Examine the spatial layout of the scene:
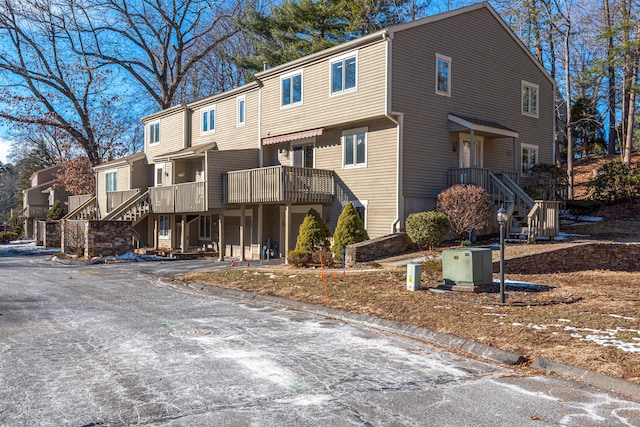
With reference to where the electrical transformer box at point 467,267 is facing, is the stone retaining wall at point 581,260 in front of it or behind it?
behind

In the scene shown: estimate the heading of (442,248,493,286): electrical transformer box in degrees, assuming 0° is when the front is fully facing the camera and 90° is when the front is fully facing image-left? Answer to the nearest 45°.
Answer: approximately 45°

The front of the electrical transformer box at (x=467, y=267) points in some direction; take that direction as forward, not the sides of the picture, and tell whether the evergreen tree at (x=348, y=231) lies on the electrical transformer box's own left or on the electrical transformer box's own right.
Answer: on the electrical transformer box's own right

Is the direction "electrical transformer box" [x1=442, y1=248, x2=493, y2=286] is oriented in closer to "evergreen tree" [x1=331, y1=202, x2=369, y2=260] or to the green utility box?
the green utility box

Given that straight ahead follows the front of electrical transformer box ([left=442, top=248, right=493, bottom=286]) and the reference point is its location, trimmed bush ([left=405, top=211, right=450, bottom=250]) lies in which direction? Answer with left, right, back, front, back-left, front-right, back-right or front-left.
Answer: back-right

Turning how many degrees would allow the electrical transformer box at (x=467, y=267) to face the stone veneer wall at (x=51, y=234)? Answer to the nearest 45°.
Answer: approximately 90° to its right

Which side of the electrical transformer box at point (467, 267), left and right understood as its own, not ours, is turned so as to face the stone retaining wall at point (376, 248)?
right

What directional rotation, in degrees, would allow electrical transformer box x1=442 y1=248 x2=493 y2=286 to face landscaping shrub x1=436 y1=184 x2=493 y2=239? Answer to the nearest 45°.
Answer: approximately 135° to its right

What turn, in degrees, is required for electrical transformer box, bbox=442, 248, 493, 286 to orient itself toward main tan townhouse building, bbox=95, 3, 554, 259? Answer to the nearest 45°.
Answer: approximately 135° to its right

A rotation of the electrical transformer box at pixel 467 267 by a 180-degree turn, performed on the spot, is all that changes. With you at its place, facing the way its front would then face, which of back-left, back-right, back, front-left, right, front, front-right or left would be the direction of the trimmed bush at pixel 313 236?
left

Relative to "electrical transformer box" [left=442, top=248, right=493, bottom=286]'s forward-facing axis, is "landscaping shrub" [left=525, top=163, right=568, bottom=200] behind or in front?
behind

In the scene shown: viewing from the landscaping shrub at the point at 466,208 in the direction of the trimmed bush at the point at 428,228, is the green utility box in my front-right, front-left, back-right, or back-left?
front-left

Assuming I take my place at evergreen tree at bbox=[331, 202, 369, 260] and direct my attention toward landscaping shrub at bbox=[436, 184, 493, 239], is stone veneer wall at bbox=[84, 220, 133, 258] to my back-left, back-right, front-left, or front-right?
back-left

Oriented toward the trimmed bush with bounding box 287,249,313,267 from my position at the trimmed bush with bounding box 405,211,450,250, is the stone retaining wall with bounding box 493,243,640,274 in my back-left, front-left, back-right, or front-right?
back-left

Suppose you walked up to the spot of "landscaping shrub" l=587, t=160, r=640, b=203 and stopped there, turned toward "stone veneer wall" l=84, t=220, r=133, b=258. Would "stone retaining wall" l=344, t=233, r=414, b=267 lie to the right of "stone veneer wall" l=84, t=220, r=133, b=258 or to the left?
left
